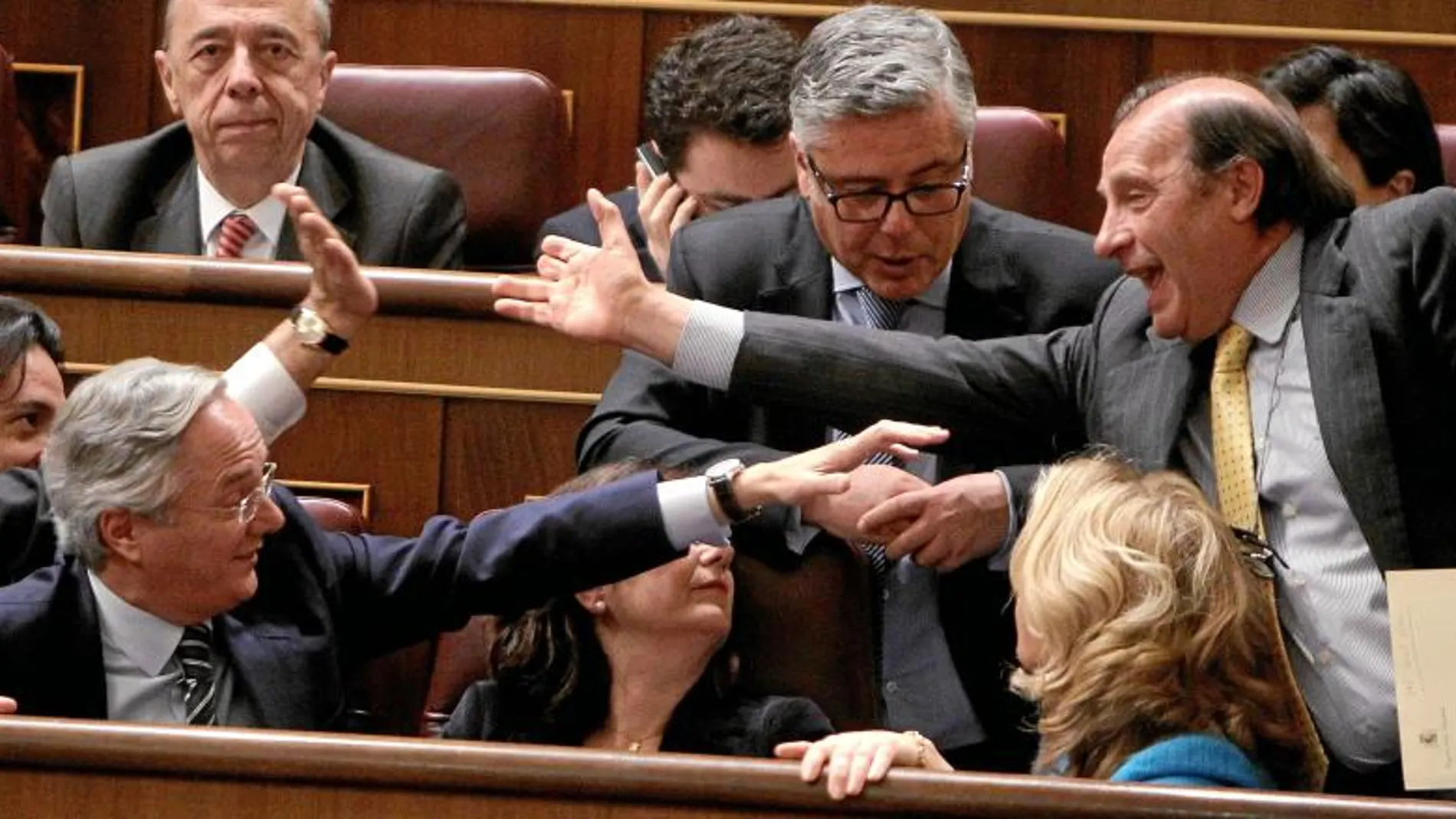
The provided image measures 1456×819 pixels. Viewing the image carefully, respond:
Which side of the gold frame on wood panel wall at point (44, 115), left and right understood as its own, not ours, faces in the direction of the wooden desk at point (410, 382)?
front

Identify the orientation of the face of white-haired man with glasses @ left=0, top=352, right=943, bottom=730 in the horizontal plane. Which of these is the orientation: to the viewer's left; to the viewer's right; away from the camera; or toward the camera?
to the viewer's right

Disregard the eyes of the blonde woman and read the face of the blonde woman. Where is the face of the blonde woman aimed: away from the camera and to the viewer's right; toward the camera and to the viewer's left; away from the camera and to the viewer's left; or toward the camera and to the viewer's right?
away from the camera and to the viewer's left

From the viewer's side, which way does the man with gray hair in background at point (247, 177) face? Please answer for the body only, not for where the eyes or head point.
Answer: toward the camera

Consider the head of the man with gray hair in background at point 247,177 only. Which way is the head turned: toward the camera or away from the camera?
toward the camera

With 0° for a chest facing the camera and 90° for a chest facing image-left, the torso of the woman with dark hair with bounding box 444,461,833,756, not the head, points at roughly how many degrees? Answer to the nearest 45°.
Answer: approximately 315°

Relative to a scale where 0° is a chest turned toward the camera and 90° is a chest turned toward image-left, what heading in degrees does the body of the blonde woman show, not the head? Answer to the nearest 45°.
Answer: approximately 135°

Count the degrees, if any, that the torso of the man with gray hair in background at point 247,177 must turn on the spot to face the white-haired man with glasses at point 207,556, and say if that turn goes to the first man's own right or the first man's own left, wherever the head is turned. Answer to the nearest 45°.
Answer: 0° — they already face them

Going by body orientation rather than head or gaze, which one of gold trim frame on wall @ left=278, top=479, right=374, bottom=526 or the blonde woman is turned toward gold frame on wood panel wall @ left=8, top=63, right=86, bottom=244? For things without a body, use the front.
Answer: the blonde woman

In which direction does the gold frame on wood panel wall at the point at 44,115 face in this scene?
toward the camera

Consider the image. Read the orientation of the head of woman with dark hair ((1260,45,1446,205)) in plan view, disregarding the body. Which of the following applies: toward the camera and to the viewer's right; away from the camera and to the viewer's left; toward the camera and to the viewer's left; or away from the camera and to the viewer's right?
toward the camera and to the viewer's left
